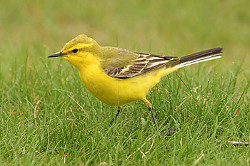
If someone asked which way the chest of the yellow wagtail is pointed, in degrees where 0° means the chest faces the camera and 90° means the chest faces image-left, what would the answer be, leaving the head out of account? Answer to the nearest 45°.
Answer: approximately 90°
